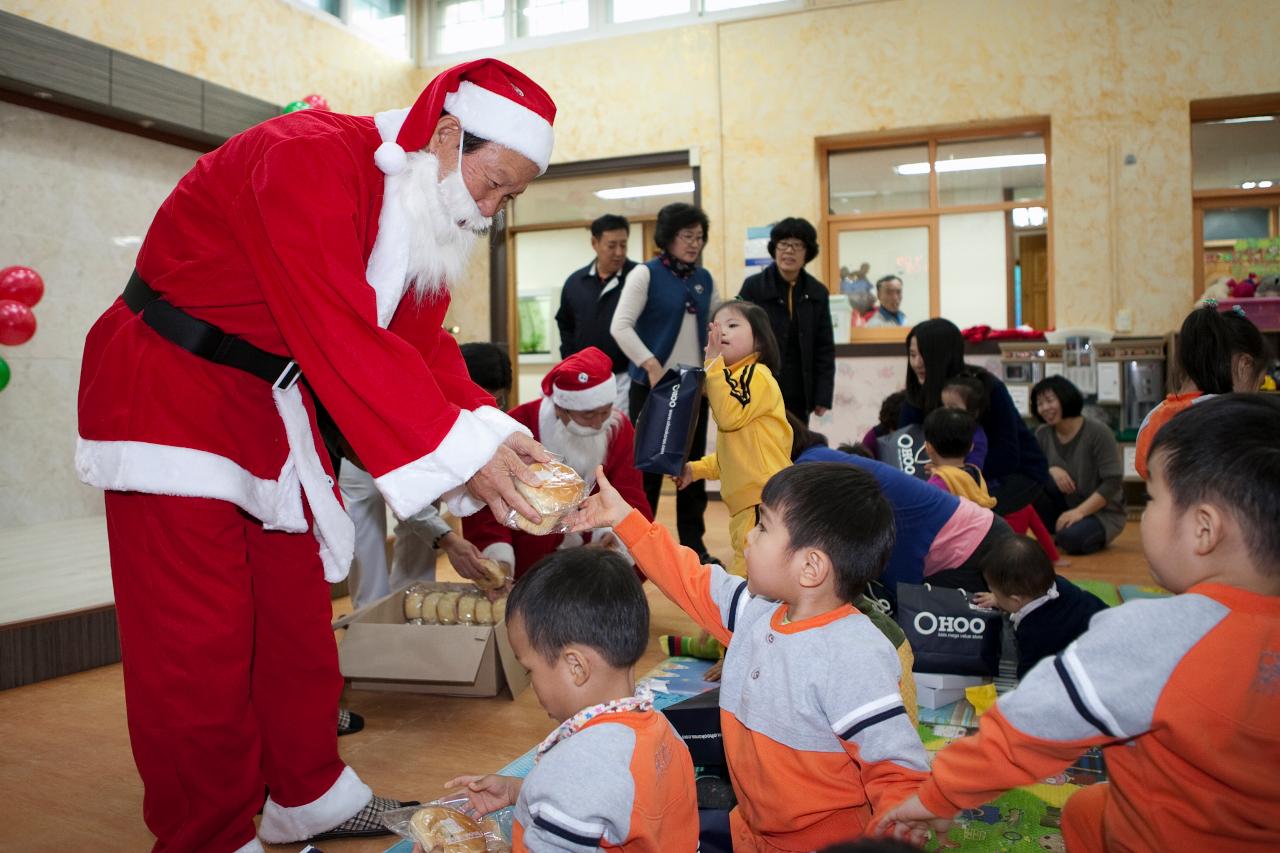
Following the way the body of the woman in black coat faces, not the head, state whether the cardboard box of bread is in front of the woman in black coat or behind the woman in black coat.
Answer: in front

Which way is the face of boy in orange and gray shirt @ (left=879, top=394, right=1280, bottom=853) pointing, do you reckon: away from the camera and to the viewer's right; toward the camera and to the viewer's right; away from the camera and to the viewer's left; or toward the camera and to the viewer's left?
away from the camera and to the viewer's left

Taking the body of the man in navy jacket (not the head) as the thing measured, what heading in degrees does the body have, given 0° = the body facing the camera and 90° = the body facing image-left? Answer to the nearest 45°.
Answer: approximately 315°

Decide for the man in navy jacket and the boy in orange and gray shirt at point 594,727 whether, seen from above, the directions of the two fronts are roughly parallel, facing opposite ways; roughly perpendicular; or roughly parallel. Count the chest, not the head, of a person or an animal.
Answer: roughly perpendicular

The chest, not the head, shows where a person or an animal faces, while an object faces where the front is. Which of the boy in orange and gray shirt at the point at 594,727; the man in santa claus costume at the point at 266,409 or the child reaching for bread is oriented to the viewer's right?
the man in santa claus costume

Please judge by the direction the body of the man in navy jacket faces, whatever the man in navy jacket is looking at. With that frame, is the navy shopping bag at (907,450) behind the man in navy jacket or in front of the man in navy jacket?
in front

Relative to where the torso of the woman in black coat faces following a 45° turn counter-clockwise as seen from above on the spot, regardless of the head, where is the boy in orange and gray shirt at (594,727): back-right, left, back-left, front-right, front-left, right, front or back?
front-right

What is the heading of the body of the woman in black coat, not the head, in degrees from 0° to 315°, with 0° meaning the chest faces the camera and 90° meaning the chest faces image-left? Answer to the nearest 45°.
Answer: approximately 0°

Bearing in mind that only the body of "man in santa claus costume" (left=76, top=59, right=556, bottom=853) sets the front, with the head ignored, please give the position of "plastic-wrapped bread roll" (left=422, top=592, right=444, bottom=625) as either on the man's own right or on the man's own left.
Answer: on the man's own left

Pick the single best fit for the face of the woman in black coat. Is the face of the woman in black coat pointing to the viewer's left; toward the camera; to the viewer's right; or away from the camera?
toward the camera

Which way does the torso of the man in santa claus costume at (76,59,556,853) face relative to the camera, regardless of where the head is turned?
to the viewer's right
